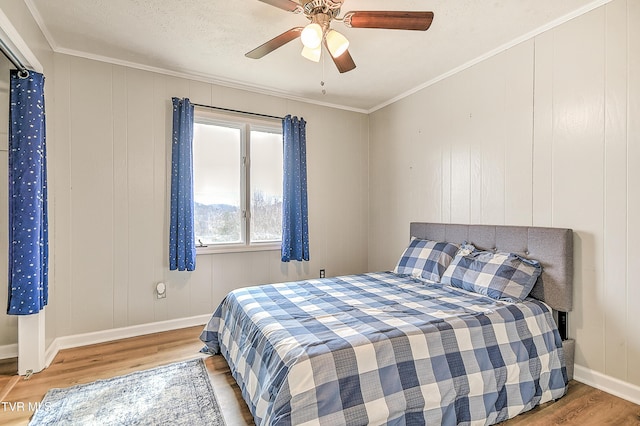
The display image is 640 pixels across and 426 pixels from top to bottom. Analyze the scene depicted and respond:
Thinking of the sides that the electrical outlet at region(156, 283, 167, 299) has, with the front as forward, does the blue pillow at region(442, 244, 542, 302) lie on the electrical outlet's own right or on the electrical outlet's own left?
on the electrical outlet's own left

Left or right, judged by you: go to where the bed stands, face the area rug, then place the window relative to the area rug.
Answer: right

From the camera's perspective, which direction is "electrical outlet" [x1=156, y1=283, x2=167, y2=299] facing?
toward the camera

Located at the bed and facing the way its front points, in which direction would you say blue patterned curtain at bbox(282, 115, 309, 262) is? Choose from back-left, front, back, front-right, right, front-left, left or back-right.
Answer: right

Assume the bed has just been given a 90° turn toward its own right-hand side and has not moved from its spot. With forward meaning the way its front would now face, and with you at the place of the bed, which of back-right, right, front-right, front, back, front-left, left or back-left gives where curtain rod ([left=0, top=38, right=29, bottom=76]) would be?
front-left

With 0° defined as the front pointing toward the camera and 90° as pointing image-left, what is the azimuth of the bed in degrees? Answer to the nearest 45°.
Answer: approximately 45°

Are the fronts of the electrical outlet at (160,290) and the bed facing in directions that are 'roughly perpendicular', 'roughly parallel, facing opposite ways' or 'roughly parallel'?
roughly perpendicular

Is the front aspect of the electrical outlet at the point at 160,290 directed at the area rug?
yes

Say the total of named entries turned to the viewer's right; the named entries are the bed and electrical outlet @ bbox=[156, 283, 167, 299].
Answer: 0

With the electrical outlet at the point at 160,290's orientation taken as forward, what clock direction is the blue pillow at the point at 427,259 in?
The blue pillow is roughly at 10 o'clock from the electrical outlet.
